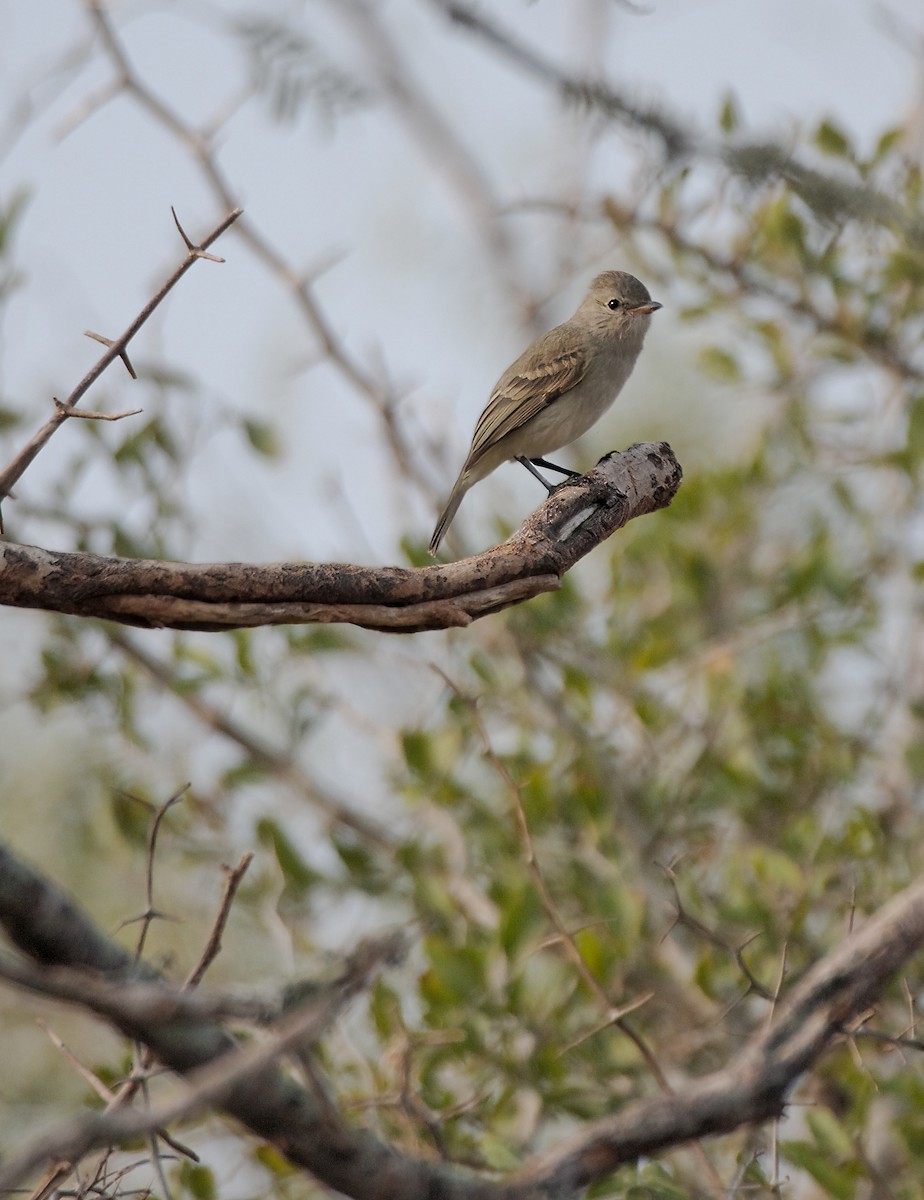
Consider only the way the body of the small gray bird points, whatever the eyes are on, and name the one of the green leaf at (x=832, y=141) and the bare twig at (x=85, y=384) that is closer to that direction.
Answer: the green leaf

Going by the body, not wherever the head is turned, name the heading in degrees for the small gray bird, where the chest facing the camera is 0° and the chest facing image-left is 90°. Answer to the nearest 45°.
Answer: approximately 270°

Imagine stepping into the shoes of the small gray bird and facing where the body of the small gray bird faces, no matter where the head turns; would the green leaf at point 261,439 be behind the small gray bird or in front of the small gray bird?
behind

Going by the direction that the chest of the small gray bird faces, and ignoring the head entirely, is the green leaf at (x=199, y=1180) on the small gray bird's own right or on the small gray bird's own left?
on the small gray bird's own right

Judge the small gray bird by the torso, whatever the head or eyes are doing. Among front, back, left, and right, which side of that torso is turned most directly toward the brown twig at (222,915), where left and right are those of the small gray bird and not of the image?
right

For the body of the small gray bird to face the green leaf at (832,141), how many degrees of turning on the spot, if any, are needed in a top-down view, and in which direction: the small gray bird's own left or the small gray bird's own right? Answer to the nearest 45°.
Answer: approximately 90° to the small gray bird's own left

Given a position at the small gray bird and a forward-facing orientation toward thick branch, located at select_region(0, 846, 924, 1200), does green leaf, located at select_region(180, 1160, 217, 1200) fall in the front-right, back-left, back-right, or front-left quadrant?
front-right

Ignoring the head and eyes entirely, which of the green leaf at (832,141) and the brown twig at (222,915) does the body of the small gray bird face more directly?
the green leaf
